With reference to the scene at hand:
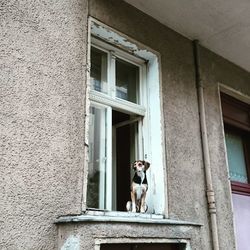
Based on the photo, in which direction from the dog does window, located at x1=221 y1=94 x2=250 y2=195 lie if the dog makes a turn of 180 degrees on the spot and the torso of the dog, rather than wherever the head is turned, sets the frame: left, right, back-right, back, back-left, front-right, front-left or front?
front-right

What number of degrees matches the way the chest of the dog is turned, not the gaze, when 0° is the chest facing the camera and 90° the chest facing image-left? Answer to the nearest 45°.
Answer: approximately 0°

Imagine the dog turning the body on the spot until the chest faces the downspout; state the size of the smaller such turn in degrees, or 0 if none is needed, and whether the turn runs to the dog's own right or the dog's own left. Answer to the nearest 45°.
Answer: approximately 135° to the dog's own left
